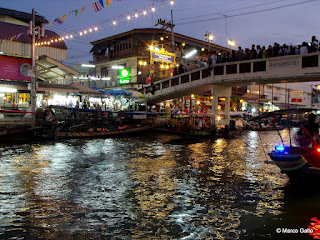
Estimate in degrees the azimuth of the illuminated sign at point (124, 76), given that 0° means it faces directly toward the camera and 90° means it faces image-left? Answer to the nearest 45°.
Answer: approximately 0°

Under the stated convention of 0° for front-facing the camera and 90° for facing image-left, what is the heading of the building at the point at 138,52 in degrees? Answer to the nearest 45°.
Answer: approximately 315°

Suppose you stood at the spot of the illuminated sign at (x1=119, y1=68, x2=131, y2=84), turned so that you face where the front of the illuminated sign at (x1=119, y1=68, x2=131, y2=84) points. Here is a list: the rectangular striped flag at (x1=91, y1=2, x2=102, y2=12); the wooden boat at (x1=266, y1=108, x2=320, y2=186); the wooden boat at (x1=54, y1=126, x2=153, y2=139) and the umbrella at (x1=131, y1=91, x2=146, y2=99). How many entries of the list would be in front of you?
4

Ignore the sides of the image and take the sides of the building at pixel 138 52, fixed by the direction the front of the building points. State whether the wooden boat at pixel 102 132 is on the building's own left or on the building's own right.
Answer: on the building's own right

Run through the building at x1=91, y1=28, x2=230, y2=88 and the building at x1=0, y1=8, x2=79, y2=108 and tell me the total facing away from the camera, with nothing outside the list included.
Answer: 0

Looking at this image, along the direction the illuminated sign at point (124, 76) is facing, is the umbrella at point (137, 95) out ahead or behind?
ahead

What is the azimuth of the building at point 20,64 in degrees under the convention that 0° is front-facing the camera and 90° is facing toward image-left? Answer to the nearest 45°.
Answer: approximately 315°

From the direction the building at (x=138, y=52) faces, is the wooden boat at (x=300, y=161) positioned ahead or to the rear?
ahead

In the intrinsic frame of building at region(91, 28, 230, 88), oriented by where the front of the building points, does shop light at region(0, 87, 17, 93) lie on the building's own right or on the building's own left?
on the building's own right

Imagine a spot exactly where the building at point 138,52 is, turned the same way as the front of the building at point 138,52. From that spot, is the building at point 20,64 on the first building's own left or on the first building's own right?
on the first building's own right

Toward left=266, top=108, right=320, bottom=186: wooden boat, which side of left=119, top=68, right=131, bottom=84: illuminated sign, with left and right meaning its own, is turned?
front

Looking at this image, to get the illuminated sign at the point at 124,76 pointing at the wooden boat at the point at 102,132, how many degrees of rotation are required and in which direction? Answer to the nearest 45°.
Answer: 0° — it already faces it

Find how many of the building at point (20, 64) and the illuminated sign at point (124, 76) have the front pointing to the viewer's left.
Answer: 0
